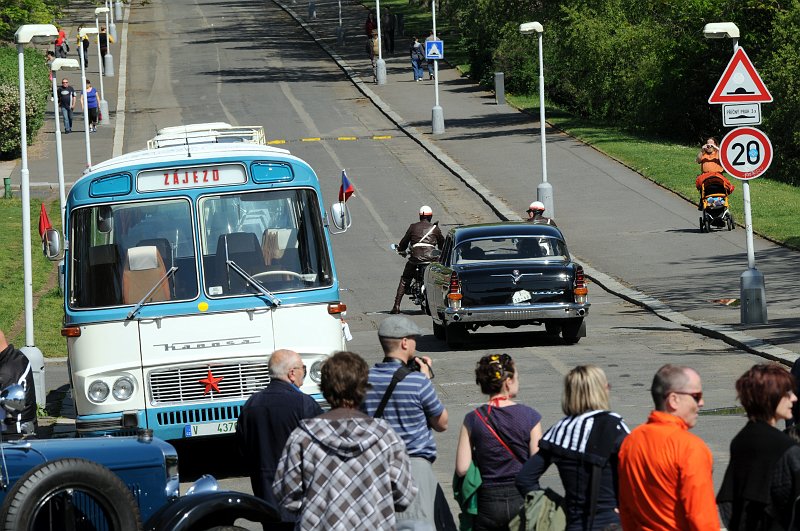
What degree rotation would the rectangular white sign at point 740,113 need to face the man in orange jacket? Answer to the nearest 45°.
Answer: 0° — it already faces them

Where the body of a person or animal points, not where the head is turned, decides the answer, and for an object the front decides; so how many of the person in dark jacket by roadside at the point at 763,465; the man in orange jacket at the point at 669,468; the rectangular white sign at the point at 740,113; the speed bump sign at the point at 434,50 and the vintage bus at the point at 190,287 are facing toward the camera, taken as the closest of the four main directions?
3

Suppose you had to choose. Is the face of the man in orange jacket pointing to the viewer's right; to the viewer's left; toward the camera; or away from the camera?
to the viewer's right

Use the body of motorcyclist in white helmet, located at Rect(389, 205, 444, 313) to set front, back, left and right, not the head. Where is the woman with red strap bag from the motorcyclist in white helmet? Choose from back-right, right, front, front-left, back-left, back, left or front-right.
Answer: back

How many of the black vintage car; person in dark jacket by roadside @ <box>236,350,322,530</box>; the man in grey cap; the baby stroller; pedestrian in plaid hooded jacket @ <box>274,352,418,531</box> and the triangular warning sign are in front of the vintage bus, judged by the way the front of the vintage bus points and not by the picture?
3

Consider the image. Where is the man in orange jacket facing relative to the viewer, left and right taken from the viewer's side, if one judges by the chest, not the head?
facing away from the viewer and to the right of the viewer

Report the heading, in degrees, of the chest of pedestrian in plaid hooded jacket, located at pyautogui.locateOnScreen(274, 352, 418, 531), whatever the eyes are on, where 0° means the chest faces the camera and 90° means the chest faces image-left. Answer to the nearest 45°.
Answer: approximately 180°

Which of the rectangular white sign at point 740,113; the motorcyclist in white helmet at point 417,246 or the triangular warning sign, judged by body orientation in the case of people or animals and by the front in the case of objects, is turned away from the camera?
the motorcyclist in white helmet

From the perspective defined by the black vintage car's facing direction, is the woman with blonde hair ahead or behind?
behind

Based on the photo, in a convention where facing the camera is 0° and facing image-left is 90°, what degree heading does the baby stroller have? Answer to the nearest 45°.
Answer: approximately 0°

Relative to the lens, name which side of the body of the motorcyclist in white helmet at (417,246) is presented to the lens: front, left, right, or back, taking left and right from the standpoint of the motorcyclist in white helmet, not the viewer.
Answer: back

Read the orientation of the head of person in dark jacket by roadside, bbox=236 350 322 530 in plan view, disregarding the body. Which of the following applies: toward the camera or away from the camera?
away from the camera
